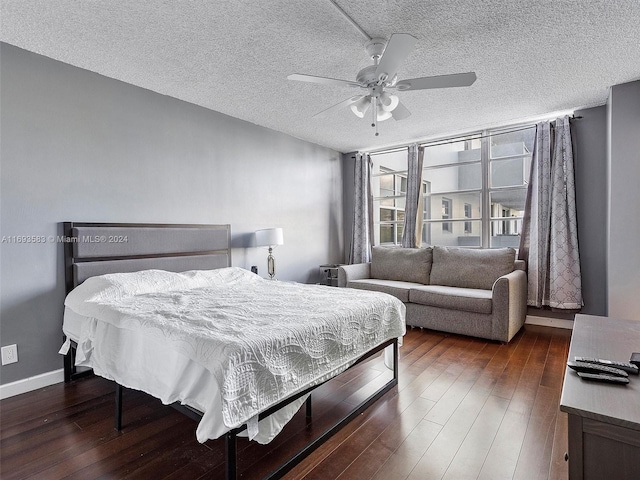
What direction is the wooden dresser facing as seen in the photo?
to the viewer's left

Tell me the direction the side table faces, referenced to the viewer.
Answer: facing the viewer and to the right of the viewer

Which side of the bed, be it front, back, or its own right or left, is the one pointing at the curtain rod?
left

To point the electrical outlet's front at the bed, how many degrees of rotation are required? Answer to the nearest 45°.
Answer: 0° — it already faces it

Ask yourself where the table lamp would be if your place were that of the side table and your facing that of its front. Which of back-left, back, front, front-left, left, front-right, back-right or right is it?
right

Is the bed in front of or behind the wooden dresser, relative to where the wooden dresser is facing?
in front

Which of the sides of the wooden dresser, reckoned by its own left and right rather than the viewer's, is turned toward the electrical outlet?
front

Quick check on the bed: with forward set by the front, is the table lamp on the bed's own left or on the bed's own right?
on the bed's own left

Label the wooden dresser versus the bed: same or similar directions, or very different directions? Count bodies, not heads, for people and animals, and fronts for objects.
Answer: very different directions

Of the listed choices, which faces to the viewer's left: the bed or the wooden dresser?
the wooden dresser
